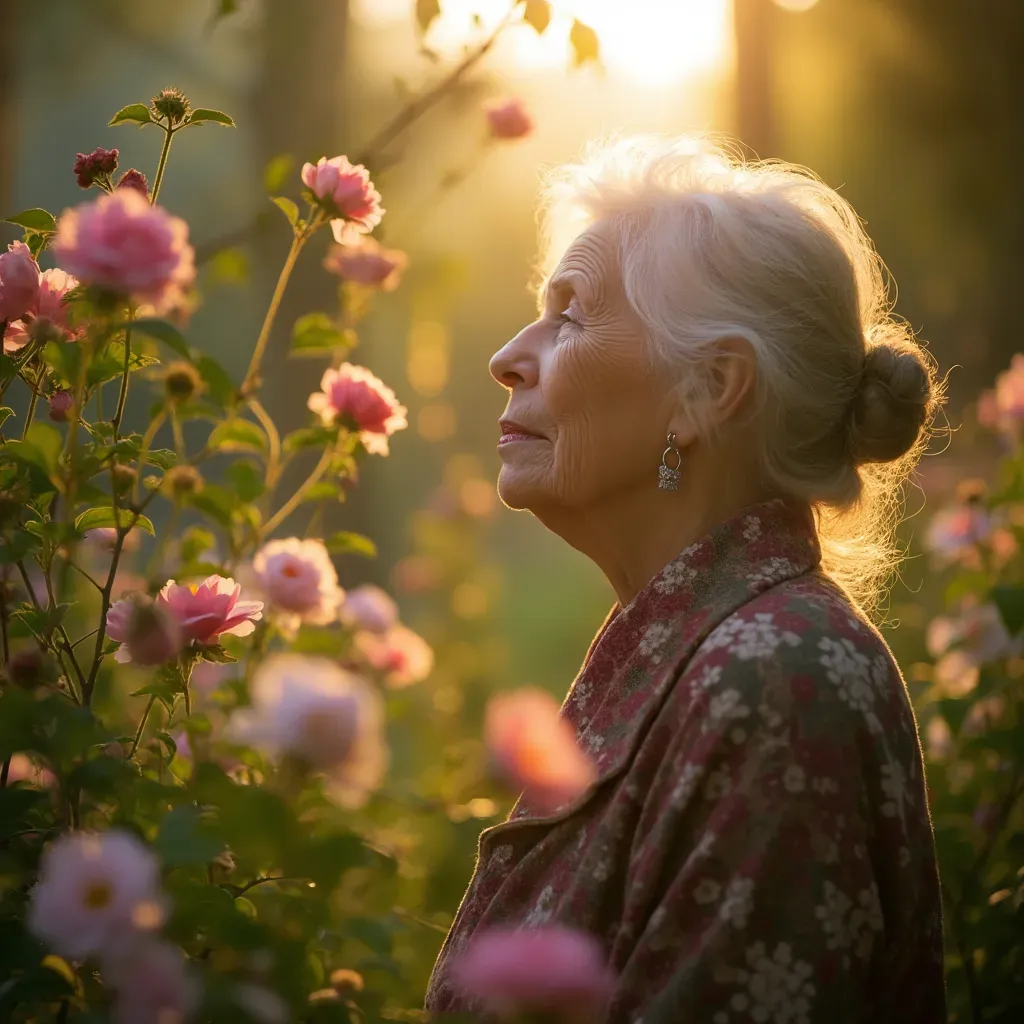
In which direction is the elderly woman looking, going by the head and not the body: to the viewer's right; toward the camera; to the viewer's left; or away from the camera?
to the viewer's left

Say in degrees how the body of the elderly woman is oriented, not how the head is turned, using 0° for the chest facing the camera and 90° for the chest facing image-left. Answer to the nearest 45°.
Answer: approximately 90°
